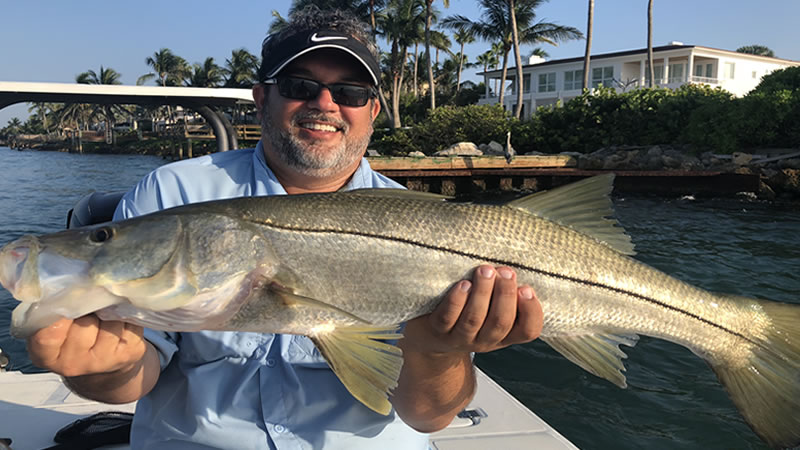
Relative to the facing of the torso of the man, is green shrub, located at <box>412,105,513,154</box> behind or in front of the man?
behind

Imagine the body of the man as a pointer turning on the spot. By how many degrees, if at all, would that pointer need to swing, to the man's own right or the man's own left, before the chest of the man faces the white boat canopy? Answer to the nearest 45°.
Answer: approximately 180°

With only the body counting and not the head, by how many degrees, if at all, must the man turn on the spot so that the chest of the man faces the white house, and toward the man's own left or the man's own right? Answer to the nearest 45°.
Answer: approximately 135° to the man's own left

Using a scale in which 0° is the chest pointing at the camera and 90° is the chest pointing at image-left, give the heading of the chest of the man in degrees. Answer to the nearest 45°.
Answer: approximately 0°

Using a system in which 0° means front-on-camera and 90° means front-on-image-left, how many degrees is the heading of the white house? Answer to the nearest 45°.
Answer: approximately 45°

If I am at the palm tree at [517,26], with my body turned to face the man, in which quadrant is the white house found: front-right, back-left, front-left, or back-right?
back-left
